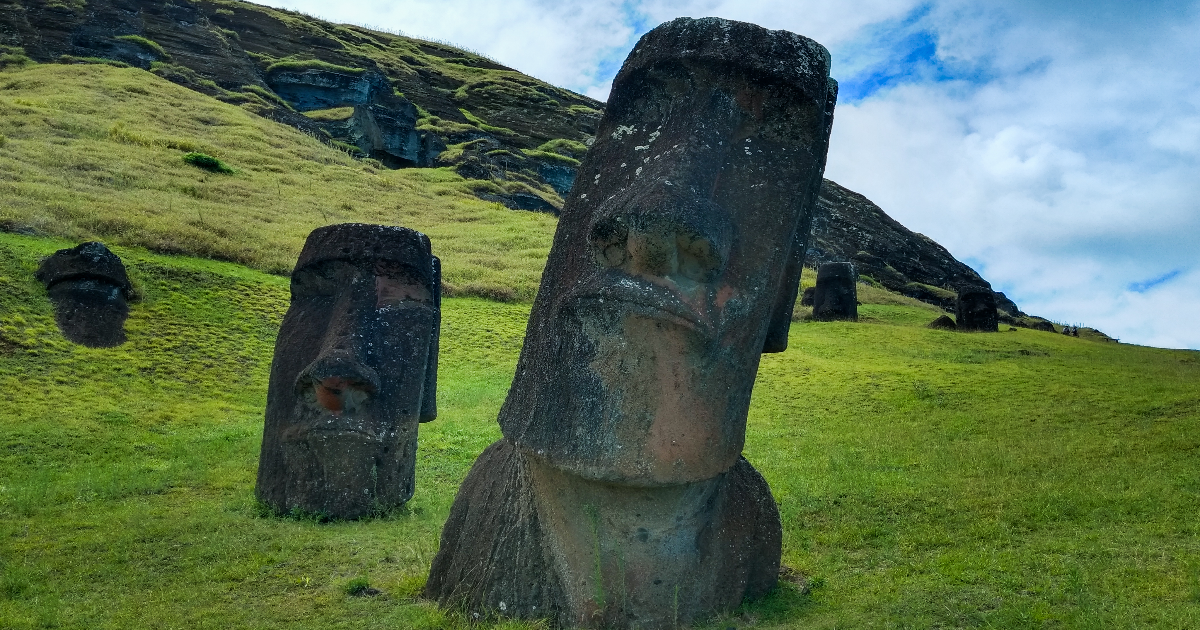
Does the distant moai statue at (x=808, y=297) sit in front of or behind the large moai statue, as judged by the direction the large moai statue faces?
behind

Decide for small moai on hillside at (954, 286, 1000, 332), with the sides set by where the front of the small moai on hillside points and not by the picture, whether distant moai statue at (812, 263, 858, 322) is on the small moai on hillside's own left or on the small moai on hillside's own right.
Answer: on the small moai on hillside's own right

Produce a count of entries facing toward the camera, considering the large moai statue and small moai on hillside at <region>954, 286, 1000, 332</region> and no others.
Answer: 2

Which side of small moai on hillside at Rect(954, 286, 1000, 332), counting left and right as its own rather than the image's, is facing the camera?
front

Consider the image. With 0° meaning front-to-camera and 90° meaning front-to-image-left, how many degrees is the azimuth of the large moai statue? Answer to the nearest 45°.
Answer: approximately 0°

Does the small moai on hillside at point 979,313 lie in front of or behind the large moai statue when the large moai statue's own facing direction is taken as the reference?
behind

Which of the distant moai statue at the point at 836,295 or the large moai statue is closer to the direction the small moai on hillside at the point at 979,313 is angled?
the large moai statue

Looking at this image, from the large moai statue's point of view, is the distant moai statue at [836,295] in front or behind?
behind

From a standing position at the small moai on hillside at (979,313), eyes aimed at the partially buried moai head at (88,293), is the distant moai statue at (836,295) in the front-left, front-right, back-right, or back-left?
front-right
